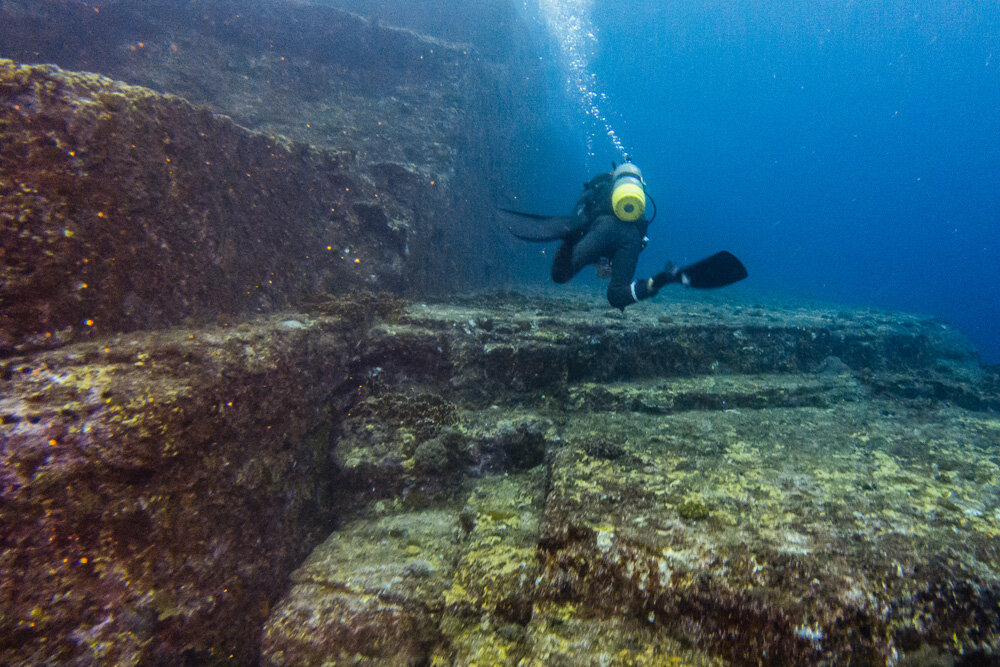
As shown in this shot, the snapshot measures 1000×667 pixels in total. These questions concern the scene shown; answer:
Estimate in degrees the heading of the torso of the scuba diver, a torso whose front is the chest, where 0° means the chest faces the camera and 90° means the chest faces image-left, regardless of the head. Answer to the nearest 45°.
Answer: approximately 180°

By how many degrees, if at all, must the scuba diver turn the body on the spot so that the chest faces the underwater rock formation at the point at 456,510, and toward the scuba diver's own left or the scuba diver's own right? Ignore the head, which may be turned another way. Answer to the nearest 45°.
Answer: approximately 180°

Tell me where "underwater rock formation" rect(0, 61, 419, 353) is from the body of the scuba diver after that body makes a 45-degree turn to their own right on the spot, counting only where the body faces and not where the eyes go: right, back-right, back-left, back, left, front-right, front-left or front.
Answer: back

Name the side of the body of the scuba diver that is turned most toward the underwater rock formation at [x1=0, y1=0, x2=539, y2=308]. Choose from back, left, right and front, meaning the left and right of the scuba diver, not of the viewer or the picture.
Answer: left
